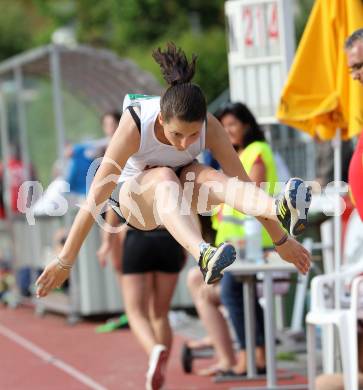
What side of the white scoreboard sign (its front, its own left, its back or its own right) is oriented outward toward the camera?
front

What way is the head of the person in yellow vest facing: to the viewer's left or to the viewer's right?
to the viewer's left

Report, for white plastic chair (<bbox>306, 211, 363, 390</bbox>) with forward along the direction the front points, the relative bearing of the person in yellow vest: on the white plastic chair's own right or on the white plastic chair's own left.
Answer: on the white plastic chair's own right

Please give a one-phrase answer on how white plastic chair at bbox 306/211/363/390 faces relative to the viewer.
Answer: facing the viewer and to the left of the viewer

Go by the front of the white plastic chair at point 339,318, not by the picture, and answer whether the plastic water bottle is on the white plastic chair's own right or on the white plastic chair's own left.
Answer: on the white plastic chair's own right
